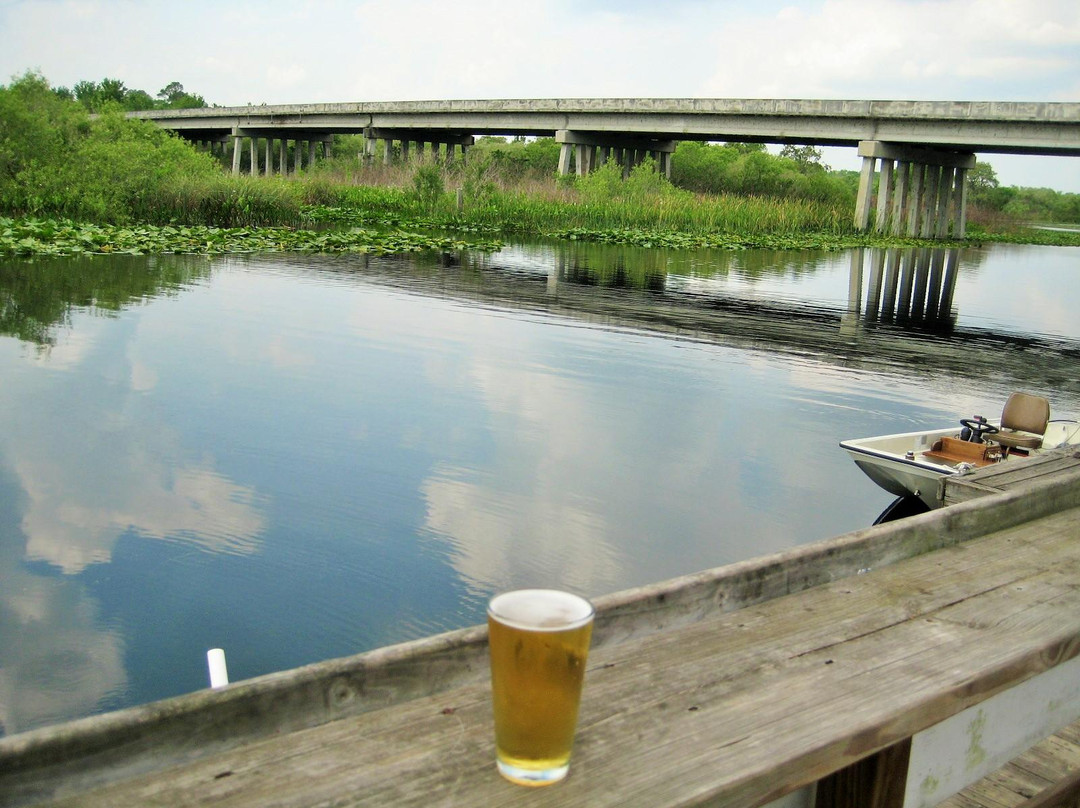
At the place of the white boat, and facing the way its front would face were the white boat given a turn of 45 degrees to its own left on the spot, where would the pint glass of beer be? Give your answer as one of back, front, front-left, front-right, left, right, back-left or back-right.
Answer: front

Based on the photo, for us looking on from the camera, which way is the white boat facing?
facing the viewer and to the left of the viewer

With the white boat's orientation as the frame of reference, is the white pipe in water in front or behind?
in front
